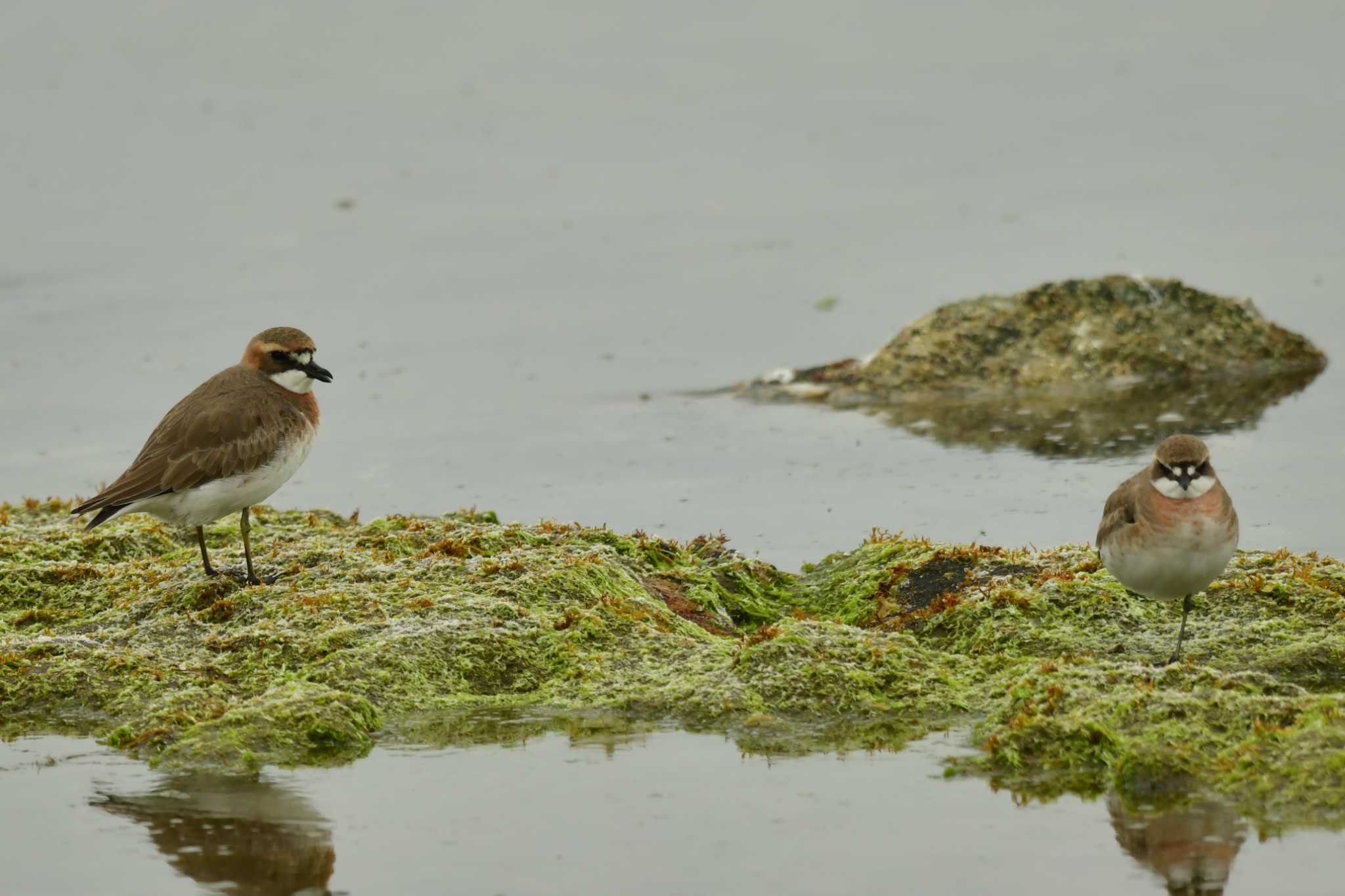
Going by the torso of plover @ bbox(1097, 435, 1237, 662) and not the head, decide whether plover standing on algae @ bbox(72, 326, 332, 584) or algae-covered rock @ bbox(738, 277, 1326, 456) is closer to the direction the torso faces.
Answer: the plover standing on algae

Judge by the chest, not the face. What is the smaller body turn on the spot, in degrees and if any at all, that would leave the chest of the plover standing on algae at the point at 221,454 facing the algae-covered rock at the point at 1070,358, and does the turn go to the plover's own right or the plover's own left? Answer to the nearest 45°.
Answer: approximately 45° to the plover's own left

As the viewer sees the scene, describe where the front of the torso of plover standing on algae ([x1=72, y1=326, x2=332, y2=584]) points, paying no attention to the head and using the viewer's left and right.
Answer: facing to the right of the viewer

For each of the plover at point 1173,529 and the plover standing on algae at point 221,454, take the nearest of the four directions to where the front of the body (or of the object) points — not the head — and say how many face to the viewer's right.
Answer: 1

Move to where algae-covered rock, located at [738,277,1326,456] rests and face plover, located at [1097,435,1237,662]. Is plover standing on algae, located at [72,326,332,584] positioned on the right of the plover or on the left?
right

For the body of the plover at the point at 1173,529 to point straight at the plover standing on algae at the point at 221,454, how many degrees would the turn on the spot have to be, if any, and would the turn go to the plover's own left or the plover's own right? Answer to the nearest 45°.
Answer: approximately 90° to the plover's own right

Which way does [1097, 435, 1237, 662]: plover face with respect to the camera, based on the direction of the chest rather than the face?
toward the camera

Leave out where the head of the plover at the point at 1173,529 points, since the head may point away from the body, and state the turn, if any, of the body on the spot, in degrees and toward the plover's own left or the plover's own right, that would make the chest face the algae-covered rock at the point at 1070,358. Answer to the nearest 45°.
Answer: approximately 180°

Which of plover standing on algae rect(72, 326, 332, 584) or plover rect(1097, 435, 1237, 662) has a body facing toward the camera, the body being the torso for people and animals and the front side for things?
the plover

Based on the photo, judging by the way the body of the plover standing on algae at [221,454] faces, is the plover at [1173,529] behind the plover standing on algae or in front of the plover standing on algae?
in front
